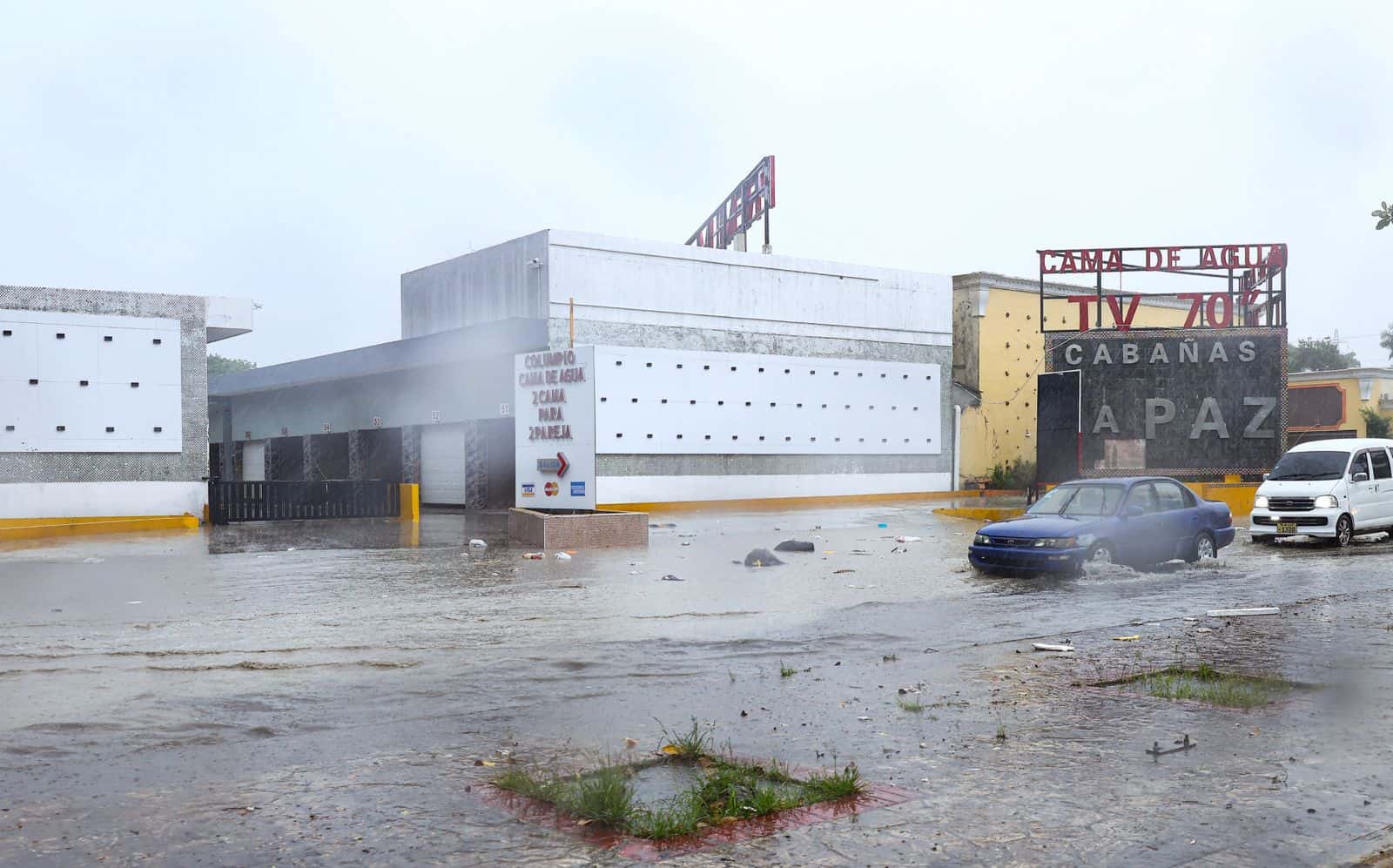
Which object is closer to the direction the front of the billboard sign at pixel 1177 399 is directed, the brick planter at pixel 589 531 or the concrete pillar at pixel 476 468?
the brick planter

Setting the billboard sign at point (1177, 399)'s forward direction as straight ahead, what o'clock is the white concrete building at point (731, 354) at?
The white concrete building is roughly at 3 o'clock from the billboard sign.

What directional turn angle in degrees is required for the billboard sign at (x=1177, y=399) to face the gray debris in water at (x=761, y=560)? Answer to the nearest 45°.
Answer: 0° — it already faces it

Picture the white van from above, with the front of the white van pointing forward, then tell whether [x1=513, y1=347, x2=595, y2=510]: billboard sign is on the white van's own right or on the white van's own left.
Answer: on the white van's own right

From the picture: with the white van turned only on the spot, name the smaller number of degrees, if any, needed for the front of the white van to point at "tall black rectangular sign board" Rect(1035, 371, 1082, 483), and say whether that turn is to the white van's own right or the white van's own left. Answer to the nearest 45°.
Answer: approximately 90° to the white van's own right

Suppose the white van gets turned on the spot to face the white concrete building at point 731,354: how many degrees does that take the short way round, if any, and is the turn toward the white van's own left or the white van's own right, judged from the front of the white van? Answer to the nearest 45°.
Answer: approximately 90° to the white van's own right

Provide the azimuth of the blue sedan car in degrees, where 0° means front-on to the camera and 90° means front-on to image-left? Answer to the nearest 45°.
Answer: approximately 45°

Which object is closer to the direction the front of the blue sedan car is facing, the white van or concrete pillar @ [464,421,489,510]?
the concrete pillar

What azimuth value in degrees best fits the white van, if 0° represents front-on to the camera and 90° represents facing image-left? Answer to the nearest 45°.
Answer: approximately 45°

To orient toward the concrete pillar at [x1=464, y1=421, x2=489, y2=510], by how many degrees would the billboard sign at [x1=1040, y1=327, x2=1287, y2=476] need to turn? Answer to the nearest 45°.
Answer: approximately 90° to its right
